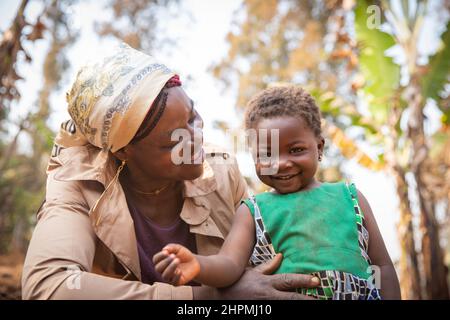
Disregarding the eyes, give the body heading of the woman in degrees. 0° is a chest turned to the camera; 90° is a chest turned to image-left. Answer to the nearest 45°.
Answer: approximately 315°

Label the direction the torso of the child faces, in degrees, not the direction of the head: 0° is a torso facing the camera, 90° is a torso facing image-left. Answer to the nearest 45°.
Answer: approximately 0°

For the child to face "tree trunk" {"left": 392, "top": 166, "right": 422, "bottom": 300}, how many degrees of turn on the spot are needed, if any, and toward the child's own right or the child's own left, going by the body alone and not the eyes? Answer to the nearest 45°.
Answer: approximately 180°

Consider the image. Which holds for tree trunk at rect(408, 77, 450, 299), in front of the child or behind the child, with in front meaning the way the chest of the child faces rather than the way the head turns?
behind

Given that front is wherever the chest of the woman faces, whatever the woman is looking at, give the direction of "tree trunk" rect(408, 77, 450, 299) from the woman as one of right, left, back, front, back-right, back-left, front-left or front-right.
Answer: left

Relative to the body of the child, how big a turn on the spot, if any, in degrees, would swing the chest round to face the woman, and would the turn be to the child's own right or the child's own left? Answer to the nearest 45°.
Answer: approximately 90° to the child's own right

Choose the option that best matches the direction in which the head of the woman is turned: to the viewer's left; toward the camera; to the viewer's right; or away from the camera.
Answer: to the viewer's right
